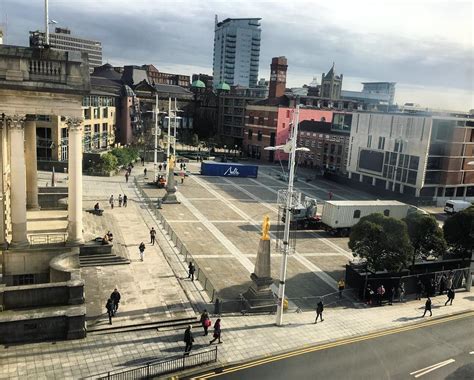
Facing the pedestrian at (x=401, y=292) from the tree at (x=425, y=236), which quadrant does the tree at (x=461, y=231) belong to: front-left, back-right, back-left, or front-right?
back-left

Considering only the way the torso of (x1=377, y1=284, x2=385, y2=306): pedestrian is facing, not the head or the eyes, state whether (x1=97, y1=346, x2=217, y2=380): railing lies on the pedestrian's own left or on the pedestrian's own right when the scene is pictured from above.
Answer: on the pedestrian's own right

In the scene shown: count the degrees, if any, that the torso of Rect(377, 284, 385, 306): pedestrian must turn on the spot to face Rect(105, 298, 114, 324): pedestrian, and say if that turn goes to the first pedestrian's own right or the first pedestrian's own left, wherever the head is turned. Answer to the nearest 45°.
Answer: approximately 135° to the first pedestrian's own right
